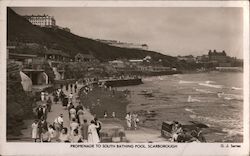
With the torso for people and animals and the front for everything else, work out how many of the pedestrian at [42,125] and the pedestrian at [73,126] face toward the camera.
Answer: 1

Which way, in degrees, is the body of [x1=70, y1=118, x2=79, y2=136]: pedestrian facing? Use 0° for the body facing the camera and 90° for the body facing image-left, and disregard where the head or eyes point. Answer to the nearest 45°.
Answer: approximately 180°

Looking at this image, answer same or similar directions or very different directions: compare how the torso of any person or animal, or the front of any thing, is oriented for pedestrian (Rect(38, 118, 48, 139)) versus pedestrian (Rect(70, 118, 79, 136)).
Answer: very different directions

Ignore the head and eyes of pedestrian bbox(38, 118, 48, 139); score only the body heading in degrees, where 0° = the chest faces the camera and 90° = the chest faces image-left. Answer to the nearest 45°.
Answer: approximately 0°

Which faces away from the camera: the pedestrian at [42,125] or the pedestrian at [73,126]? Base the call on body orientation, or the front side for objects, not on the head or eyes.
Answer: the pedestrian at [73,126]

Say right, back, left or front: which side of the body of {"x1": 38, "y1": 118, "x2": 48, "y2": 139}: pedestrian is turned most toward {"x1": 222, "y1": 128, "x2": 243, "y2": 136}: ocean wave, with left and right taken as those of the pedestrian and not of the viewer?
left
